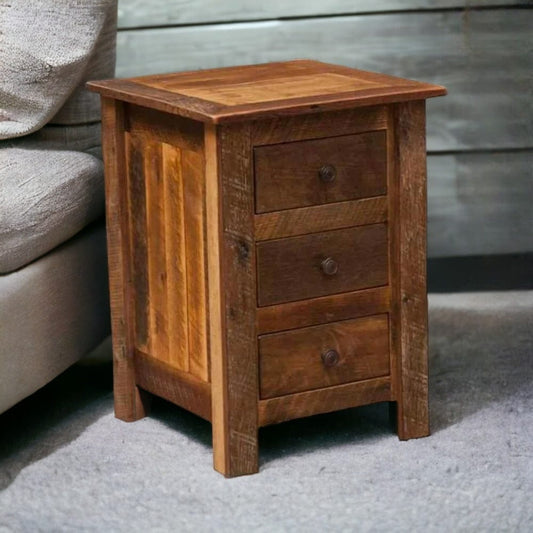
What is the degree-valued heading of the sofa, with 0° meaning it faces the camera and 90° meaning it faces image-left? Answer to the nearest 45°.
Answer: approximately 315°

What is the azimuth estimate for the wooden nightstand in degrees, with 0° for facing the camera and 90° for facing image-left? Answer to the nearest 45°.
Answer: approximately 315°
